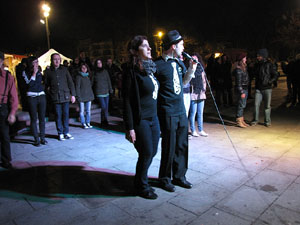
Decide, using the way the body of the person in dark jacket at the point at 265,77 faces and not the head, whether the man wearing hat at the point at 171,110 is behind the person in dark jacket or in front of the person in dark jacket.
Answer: in front

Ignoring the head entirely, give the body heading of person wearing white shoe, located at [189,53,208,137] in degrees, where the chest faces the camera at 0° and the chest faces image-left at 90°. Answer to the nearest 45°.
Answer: approximately 315°

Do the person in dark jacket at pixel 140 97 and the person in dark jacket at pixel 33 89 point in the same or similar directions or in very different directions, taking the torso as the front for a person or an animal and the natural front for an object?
same or similar directions

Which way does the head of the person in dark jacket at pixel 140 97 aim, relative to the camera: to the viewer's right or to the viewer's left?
to the viewer's right

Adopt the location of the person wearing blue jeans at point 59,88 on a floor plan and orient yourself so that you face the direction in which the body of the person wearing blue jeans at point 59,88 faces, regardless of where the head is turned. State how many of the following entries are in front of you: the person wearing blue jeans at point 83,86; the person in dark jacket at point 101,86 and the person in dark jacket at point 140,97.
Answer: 1

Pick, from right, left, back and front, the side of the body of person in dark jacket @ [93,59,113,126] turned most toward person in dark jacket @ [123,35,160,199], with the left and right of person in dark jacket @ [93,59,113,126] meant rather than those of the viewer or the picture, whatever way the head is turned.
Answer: front

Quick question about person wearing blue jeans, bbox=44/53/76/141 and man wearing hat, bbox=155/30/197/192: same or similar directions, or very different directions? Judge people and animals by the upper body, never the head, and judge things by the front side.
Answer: same or similar directions

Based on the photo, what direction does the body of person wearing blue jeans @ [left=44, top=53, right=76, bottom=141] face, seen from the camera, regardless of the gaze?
toward the camera

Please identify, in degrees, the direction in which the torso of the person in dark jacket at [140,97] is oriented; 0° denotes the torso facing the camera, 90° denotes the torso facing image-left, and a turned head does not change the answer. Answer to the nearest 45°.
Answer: approximately 315°

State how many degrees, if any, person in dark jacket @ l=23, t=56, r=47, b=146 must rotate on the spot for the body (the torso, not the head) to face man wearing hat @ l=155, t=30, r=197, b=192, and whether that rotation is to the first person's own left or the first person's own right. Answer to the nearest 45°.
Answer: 0° — they already face them

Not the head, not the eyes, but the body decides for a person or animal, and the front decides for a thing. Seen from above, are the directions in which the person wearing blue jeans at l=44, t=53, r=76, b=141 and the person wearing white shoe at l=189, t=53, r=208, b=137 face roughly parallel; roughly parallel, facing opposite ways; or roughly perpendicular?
roughly parallel

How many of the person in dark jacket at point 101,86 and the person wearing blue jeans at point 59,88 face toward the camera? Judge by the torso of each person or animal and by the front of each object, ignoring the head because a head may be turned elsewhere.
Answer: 2
